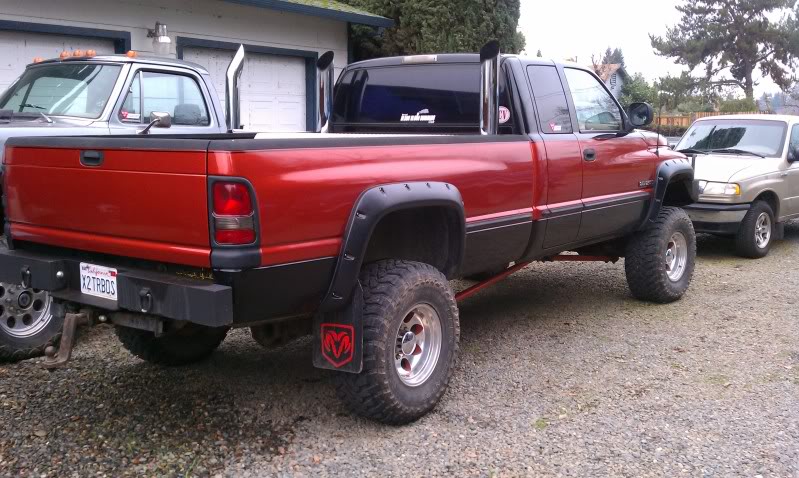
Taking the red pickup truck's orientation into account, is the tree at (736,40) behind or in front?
in front

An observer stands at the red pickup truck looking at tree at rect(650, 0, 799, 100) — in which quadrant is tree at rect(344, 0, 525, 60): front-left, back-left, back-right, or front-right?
front-left

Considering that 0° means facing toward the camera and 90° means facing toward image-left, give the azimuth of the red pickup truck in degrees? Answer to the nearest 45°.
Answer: approximately 225°

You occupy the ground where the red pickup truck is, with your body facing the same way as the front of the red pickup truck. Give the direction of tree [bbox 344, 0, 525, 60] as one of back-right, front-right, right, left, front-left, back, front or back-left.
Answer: front-left
